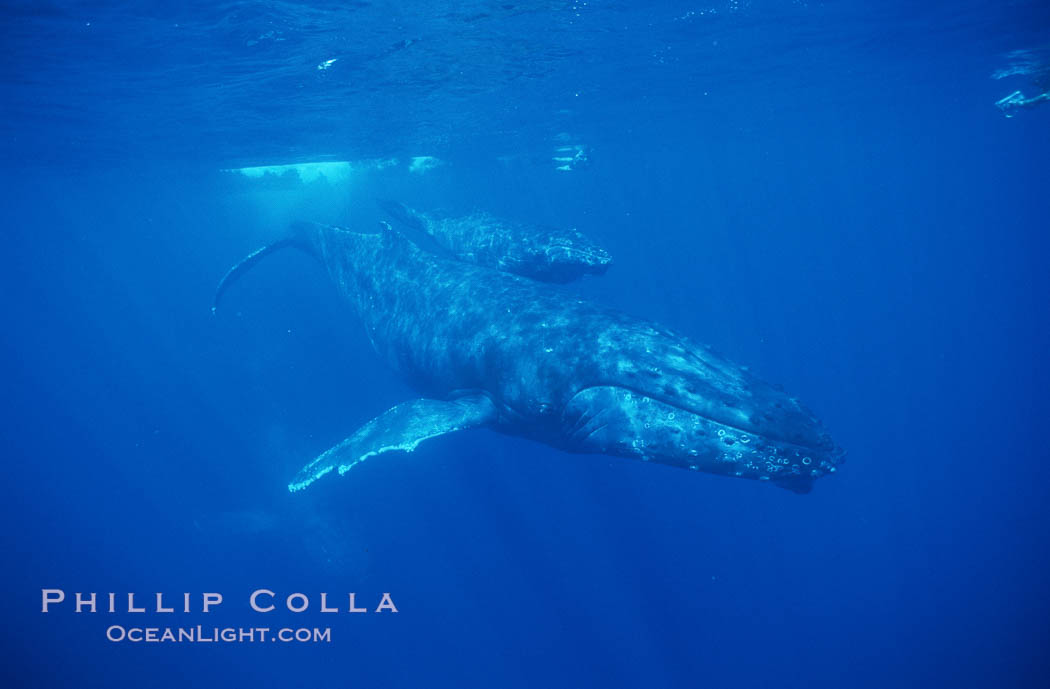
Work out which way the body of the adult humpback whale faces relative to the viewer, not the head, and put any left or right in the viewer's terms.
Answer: facing the viewer and to the right of the viewer

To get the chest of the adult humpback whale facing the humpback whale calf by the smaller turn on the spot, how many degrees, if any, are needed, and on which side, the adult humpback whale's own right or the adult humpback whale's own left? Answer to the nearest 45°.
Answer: approximately 135° to the adult humpback whale's own left

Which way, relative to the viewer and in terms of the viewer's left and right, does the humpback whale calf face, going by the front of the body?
facing to the right of the viewer

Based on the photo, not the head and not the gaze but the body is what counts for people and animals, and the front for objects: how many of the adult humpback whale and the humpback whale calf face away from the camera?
0
